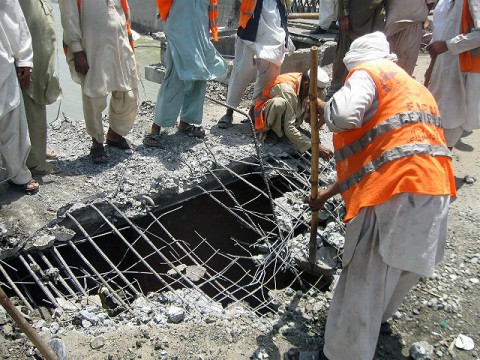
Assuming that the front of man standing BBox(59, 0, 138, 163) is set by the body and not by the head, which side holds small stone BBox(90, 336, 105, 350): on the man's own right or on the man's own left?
on the man's own right

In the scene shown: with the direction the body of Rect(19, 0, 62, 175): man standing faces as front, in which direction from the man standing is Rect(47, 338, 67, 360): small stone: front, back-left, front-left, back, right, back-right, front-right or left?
right

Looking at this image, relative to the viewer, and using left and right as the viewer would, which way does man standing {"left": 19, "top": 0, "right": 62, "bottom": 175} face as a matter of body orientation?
facing to the right of the viewer

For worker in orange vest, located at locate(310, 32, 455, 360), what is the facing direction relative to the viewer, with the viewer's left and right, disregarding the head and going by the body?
facing away from the viewer and to the left of the viewer

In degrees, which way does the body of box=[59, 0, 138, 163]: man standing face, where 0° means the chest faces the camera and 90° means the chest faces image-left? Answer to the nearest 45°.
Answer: approximately 315°

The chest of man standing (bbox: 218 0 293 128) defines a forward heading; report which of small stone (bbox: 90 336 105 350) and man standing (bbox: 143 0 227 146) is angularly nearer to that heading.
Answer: the small stone

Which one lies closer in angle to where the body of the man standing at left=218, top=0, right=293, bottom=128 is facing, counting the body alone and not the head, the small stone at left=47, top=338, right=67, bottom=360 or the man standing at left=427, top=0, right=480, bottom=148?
the small stone

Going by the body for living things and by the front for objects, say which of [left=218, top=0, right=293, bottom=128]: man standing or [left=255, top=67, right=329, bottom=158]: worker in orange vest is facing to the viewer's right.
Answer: the worker in orange vest

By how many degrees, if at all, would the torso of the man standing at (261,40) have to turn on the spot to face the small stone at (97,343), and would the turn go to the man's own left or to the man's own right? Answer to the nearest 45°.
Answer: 0° — they already face it
